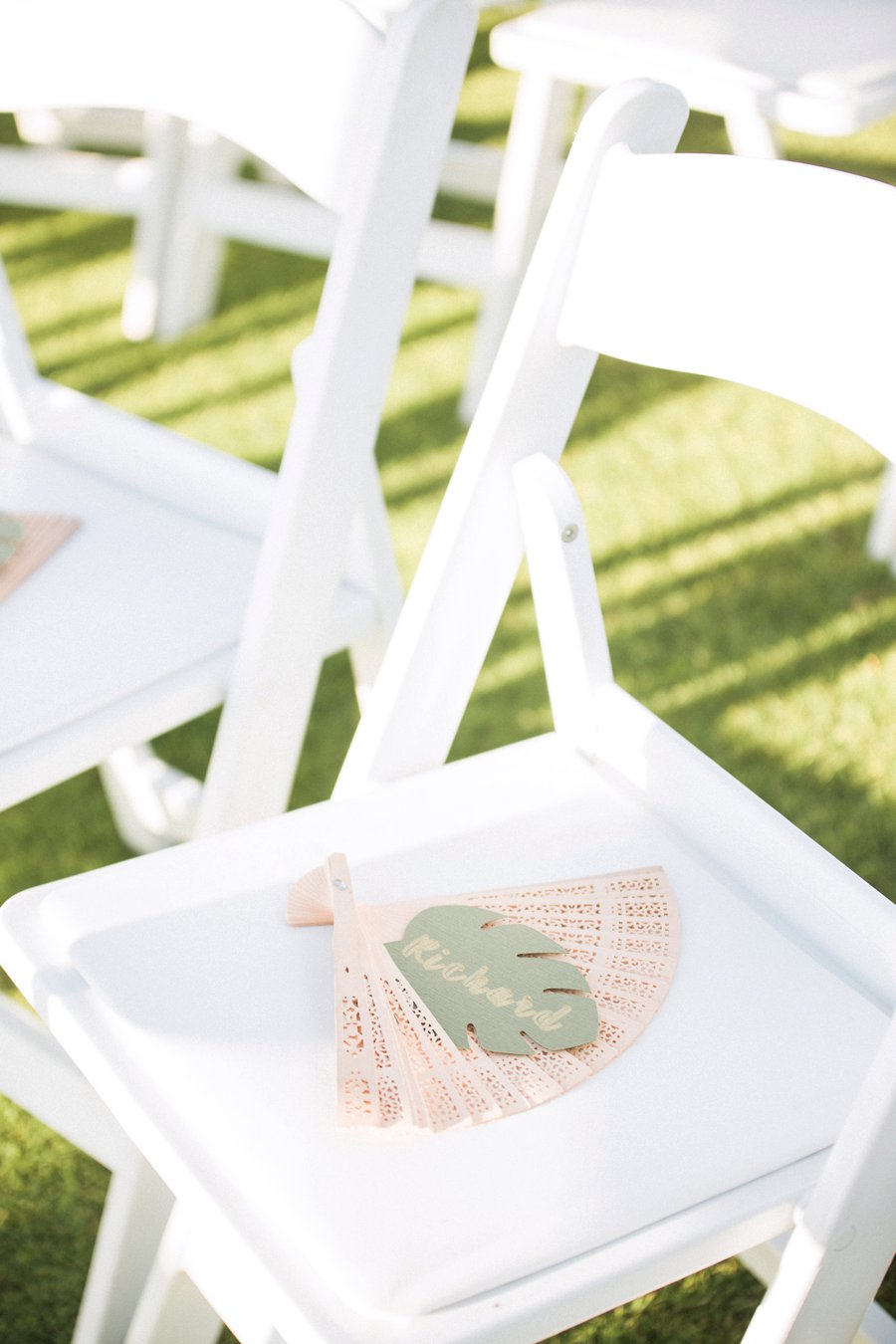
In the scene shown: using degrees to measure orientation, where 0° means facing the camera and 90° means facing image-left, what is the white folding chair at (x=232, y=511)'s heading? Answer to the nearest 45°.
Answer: approximately 45°

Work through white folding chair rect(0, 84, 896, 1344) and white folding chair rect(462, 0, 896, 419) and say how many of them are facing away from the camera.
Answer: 0

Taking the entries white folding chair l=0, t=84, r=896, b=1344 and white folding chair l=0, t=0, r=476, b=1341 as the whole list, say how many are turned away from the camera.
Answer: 0

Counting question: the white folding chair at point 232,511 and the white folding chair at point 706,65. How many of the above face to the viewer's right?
0

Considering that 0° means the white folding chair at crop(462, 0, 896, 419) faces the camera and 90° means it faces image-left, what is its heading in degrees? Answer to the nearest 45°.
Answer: approximately 45°
